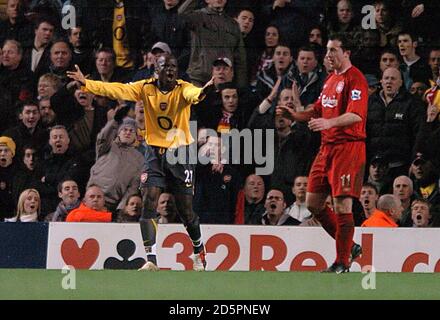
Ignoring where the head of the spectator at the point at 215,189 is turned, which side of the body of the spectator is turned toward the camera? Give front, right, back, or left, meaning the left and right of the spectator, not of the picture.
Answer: front

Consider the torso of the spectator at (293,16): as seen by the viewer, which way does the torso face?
toward the camera

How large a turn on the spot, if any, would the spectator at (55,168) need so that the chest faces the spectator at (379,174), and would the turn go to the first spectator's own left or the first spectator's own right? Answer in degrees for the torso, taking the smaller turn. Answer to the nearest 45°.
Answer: approximately 90° to the first spectator's own left

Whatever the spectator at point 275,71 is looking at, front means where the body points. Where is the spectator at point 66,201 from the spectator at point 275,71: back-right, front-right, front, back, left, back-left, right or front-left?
right

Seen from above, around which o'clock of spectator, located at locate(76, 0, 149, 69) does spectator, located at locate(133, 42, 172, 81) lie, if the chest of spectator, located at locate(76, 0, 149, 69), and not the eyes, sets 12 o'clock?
spectator, located at locate(133, 42, 172, 81) is roughly at 10 o'clock from spectator, located at locate(76, 0, 149, 69).

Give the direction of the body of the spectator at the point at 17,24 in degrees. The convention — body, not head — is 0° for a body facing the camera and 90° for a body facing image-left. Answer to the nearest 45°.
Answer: approximately 0°

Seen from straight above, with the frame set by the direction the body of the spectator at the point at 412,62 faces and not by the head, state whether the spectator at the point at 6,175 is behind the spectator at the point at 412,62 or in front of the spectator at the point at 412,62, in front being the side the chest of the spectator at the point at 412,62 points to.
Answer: in front

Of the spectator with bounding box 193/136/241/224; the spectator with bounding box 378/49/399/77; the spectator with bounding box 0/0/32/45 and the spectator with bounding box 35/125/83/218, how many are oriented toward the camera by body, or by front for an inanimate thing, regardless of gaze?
4
